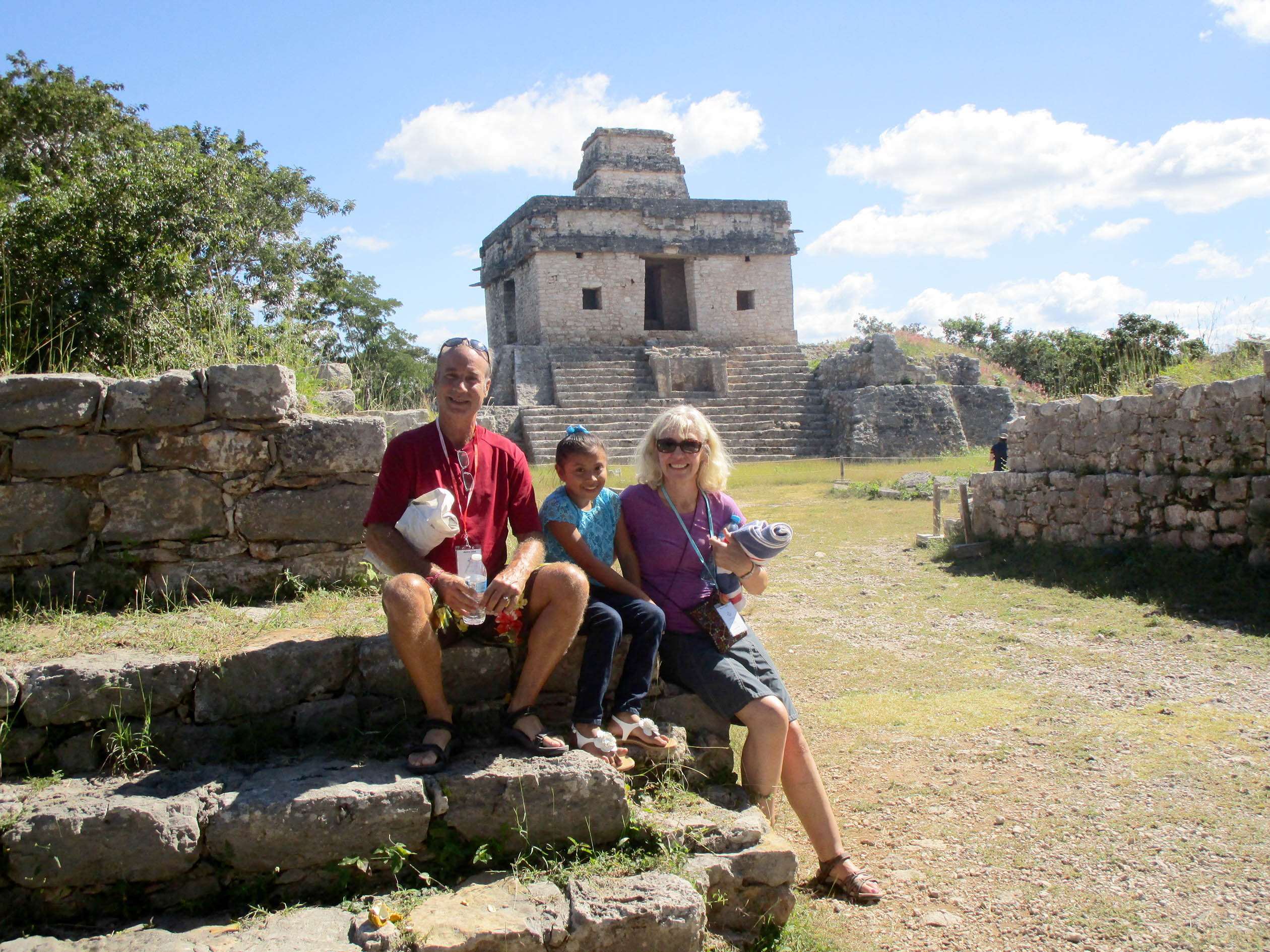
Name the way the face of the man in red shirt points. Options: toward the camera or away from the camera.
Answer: toward the camera

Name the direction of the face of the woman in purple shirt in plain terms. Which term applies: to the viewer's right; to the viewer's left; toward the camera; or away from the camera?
toward the camera

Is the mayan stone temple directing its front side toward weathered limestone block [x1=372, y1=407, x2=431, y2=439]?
yes

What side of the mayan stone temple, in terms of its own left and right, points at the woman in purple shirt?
front

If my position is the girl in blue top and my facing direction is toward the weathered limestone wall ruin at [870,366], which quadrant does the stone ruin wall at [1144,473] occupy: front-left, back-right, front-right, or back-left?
front-right

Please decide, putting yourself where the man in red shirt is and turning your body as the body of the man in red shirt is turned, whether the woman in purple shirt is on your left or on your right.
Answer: on your left

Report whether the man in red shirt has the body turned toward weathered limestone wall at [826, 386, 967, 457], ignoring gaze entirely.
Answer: no

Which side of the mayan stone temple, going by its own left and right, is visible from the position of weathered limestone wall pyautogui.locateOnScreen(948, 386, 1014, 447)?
left

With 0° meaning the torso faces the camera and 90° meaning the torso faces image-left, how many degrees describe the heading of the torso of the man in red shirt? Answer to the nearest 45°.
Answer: approximately 0°

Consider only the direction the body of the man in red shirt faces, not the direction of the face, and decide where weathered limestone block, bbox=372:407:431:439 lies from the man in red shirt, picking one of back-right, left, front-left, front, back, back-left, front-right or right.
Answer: back

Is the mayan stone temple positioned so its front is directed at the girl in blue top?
yes

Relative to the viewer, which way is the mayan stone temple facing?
toward the camera

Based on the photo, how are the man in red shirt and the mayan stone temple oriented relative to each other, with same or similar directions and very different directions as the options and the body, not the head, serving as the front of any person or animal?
same or similar directions

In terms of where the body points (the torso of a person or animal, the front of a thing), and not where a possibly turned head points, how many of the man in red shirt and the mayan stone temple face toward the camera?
2

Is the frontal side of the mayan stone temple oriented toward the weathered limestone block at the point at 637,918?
yes

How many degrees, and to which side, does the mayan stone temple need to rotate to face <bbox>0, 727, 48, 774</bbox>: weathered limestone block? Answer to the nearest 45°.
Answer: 0° — it already faces it

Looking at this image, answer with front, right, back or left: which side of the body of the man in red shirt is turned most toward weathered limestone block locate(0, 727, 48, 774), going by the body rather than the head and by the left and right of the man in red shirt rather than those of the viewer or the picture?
right

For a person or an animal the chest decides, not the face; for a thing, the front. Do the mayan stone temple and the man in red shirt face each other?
no

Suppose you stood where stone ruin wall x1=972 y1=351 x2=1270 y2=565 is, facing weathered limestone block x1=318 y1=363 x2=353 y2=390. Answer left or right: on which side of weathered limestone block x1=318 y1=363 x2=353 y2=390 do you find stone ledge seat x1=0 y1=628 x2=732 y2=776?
left
